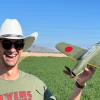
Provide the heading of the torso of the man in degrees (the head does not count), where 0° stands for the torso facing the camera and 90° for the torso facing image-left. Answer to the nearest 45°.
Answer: approximately 0°
